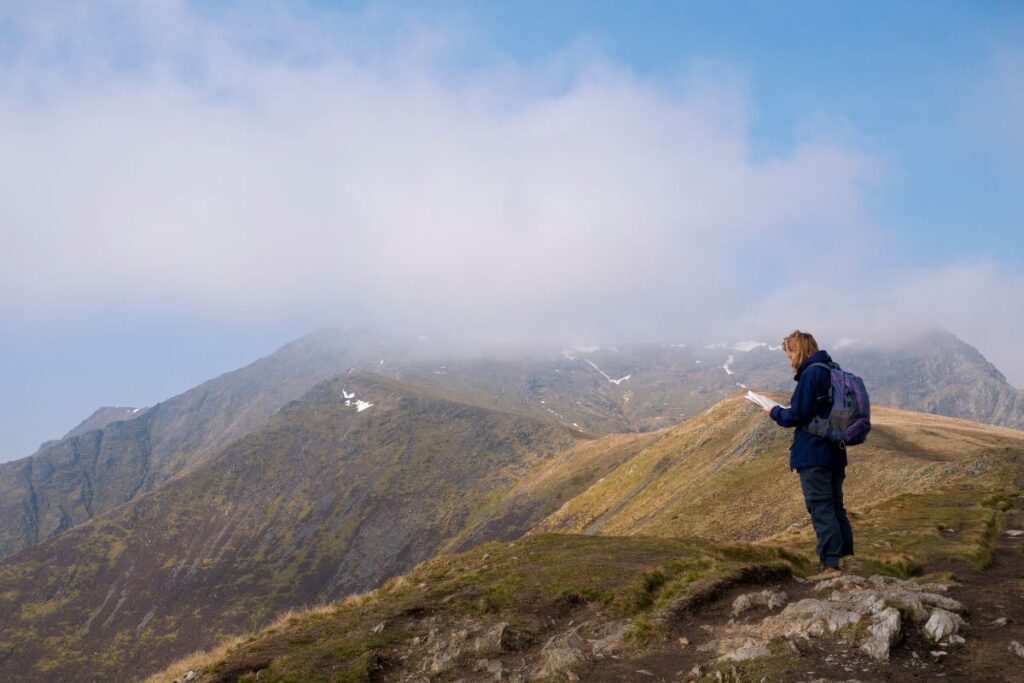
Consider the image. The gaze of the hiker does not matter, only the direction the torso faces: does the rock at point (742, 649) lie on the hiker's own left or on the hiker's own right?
on the hiker's own left

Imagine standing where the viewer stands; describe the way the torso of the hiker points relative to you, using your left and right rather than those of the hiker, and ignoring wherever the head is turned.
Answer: facing to the left of the viewer
